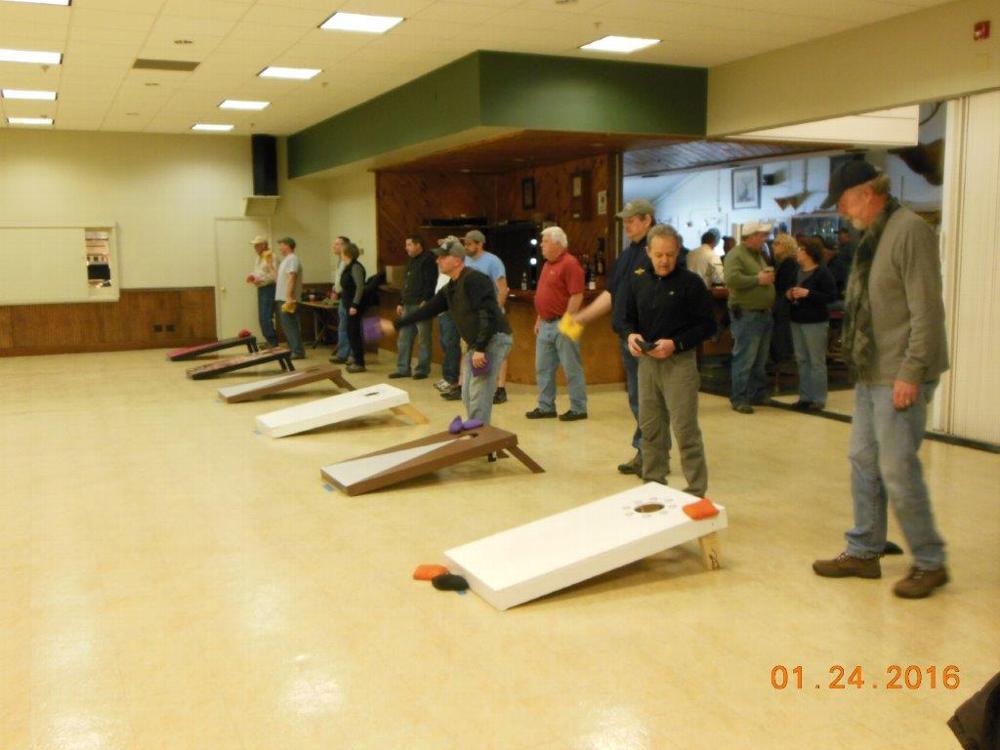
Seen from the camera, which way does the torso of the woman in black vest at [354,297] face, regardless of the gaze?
to the viewer's left

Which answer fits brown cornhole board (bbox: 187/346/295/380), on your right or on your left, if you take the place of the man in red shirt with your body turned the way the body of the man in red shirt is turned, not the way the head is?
on your right

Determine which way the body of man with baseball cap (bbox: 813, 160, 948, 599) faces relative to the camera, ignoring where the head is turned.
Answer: to the viewer's left

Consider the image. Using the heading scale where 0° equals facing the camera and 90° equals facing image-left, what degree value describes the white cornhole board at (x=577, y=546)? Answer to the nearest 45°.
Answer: approximately 45°

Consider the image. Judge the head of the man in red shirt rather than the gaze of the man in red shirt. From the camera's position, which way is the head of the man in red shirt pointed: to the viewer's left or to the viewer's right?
to the viewer's left

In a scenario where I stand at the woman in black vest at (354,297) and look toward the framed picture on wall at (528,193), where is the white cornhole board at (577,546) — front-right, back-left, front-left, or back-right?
back-right

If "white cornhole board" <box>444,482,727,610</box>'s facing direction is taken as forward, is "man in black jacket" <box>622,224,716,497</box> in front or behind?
behind

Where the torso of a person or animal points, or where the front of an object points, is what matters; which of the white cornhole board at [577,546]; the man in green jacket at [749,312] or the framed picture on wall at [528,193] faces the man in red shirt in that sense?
the framed picture on wall

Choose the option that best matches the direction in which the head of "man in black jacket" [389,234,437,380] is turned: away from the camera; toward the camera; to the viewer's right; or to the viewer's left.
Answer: to the viewer's left
